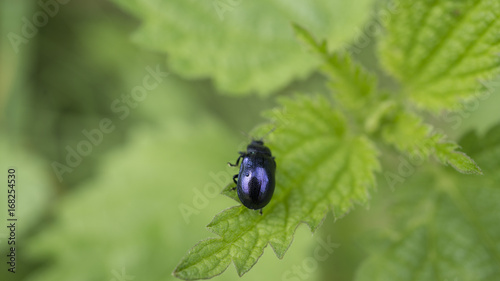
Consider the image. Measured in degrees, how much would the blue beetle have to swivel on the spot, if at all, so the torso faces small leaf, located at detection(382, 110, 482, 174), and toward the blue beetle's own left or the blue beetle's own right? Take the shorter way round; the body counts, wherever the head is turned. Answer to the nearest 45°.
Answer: approximately 90° to the blue beetle's own right

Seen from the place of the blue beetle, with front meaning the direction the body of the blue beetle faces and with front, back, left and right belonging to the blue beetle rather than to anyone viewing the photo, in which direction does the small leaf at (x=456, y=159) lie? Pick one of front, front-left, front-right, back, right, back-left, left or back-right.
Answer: right

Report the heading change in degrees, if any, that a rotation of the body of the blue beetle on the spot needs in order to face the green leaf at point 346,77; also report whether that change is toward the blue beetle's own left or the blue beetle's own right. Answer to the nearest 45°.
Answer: approximately 90° to the blue beetle's own right

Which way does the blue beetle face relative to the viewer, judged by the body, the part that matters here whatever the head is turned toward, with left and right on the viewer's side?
facing away from the viewer
